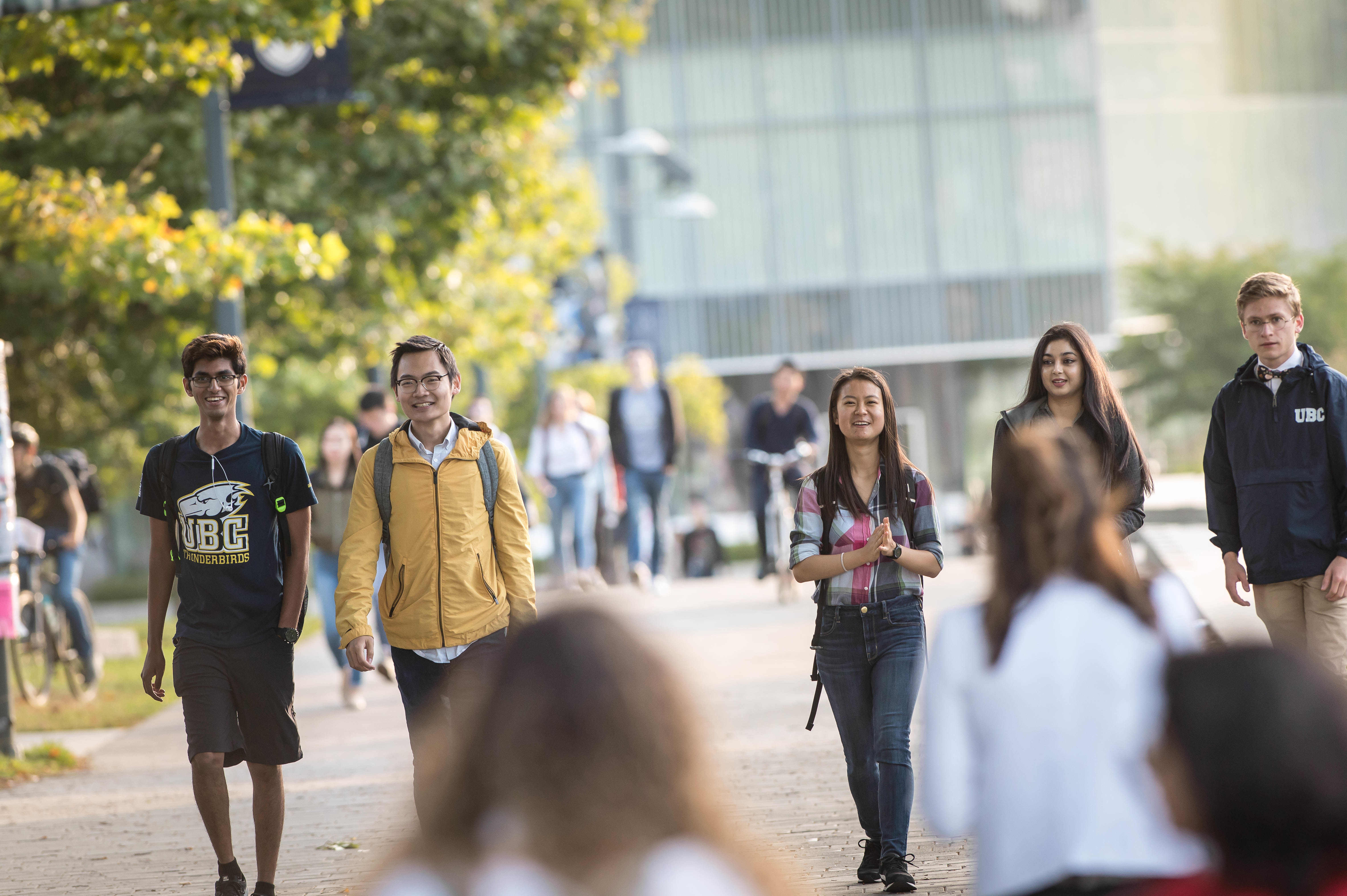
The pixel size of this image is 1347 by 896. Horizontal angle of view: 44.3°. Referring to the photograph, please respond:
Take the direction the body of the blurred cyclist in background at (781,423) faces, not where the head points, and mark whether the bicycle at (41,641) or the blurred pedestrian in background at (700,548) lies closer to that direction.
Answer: the bicycle

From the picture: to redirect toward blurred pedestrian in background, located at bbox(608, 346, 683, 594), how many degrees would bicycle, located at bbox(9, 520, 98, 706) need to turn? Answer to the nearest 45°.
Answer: approximately 135° to its left

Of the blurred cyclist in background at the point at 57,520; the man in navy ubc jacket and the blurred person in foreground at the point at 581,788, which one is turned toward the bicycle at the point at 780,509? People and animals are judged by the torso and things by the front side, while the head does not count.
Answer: the blurred person in foreground

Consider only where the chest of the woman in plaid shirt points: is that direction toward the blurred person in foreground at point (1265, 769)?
yes

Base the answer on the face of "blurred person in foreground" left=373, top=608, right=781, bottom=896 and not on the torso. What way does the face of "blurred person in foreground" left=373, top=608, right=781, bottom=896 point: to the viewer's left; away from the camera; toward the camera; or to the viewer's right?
away from the camera

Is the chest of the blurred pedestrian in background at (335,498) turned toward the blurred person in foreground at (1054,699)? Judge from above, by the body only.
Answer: yes

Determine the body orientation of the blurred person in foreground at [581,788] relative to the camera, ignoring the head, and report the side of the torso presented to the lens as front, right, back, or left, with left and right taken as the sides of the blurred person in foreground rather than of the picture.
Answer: back

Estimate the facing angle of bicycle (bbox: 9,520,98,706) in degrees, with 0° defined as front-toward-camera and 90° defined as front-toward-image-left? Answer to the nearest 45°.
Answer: approximately 45°

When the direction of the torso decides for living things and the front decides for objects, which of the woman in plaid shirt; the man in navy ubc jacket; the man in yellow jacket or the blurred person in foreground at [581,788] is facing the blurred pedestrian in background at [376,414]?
the blurred person in foreground

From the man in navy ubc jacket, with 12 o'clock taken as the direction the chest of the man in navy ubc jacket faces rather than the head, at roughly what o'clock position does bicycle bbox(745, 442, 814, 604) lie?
The bicycle is roughly at 5 o'clock from the man in navy ubc jacket.

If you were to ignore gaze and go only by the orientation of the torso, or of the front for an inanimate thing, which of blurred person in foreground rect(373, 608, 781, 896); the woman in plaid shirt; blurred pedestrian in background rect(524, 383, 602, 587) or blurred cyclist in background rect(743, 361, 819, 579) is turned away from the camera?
the blurred person in foreground

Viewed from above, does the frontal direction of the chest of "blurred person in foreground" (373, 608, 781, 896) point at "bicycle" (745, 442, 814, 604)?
yes

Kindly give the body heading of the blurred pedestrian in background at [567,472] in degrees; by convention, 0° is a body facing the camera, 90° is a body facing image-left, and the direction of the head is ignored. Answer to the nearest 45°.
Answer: approximately 0°
